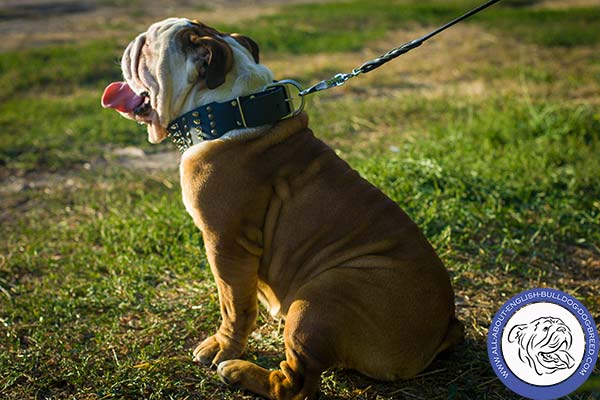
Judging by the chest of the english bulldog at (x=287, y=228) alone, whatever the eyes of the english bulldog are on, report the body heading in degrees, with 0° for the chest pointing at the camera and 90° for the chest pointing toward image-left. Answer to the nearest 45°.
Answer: approximately 90°
